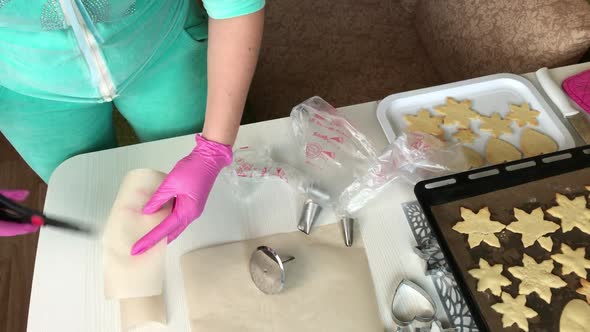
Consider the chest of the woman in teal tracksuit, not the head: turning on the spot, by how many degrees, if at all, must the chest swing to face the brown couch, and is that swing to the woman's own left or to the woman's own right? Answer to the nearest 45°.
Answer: approximately 90° to the woman's own left

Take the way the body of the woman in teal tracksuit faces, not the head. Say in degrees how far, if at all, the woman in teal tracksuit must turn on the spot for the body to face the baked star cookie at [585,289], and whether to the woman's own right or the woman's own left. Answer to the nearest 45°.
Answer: approximately 90° to the woman's own left

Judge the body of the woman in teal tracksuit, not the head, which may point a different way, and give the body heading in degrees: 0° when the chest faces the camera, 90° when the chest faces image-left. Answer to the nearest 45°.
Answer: approximately 0°

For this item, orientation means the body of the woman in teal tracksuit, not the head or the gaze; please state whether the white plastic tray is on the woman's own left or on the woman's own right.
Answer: on the woman's own left

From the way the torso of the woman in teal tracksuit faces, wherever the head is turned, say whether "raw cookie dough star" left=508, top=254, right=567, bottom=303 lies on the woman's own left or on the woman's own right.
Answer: on the woman's own left

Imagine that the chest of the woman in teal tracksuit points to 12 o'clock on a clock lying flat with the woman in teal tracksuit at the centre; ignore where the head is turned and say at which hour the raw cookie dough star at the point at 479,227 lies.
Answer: The raw cookie dough star is roughly at 9 o'clock from the woman in teal tracksuit.

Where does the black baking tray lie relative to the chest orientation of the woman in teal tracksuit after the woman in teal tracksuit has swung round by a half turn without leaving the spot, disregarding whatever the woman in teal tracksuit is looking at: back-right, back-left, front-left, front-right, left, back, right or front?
right

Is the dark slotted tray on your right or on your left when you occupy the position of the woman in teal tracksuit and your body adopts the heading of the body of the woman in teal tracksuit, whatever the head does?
on your left

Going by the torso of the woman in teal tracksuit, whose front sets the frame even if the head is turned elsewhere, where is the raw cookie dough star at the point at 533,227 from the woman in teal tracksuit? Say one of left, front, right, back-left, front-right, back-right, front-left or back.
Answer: left

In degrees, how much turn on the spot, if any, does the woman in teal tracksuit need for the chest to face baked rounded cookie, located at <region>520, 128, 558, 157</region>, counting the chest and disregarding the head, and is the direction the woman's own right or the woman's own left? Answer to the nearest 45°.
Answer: approximately 90° to the woman's own left

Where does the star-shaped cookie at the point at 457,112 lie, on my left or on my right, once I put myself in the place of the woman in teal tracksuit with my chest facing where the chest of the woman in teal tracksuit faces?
on my left
